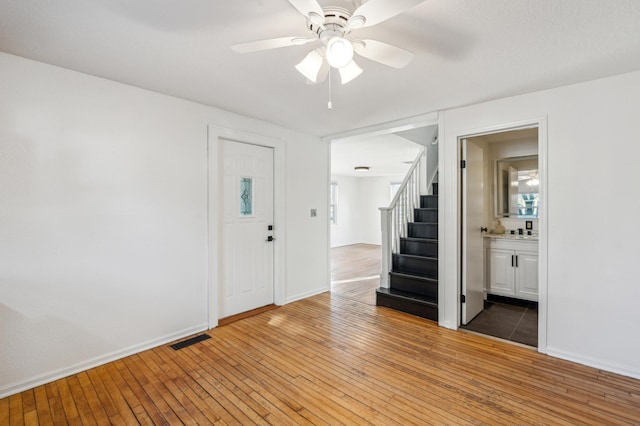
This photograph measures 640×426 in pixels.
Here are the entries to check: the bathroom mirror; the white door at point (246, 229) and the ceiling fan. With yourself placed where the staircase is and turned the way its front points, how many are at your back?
1

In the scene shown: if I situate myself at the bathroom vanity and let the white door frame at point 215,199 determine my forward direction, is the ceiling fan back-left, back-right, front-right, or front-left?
front-left

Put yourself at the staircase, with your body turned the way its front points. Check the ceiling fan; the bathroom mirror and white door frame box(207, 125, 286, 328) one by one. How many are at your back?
1

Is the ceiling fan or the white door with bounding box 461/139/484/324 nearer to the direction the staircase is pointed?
the ceiling fan

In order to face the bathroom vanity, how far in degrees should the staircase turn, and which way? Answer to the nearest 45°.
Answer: approximately 135° to its left

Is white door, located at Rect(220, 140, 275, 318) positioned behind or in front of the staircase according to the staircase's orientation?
in front

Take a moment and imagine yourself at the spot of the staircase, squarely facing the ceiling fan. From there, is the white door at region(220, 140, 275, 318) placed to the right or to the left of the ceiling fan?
right

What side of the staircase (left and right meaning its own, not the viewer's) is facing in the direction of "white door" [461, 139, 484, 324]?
left

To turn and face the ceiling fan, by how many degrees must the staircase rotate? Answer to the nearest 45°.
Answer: approximately 45° to its left
